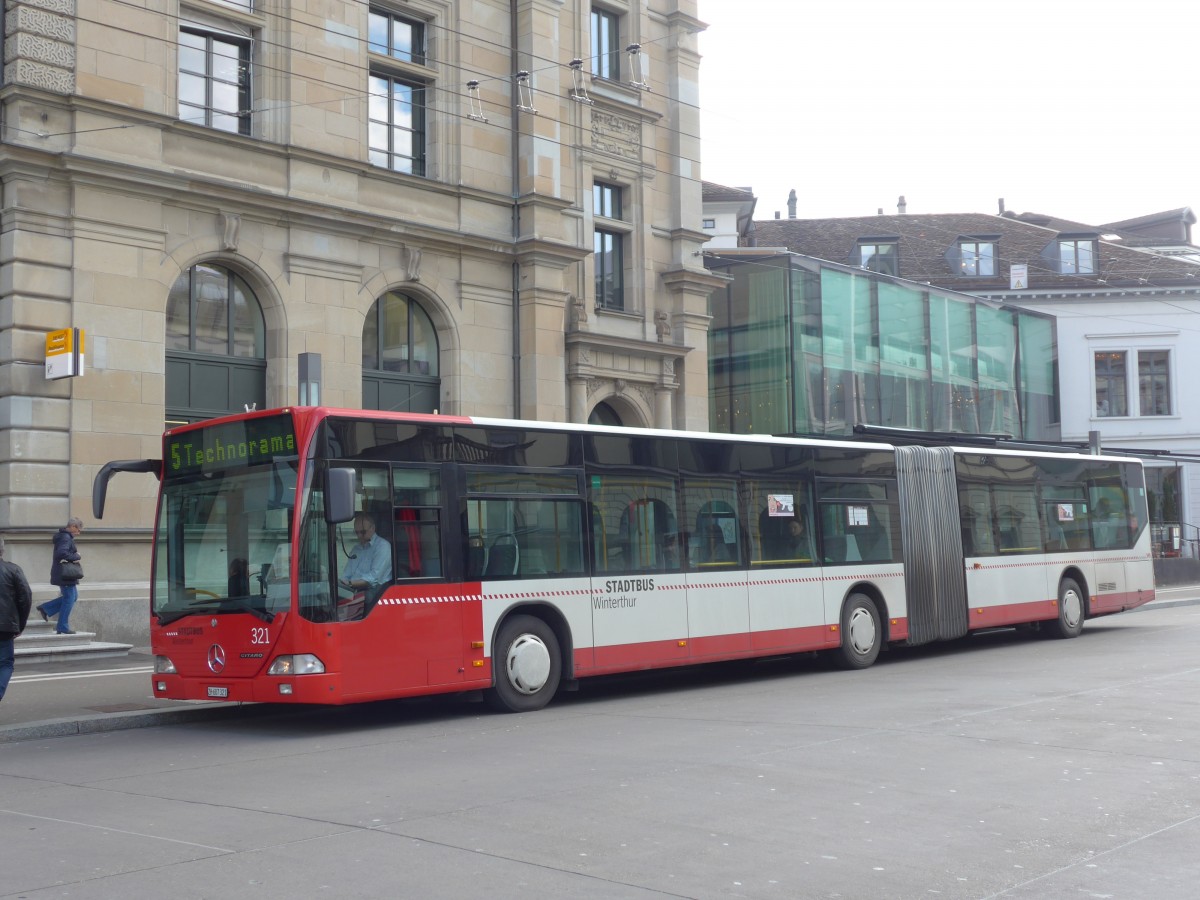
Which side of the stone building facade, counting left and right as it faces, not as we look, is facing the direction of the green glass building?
left

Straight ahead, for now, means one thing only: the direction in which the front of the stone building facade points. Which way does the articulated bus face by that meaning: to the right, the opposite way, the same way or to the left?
to the right

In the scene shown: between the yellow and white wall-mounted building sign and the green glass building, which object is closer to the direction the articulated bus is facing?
the yellow and white wall-mounted building sign

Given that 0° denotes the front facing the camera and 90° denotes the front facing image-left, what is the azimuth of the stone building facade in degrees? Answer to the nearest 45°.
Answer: approximately 315°

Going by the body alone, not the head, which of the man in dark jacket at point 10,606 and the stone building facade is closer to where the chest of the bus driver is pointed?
the man in dark jacket

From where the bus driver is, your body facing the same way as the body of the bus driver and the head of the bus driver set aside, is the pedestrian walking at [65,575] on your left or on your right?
on your right
